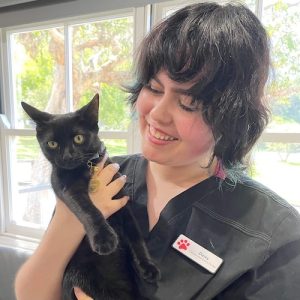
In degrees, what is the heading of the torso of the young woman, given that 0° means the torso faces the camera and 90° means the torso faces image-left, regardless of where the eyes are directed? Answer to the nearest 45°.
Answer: approximately 45°

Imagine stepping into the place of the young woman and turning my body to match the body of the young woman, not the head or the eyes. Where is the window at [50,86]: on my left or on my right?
on my right

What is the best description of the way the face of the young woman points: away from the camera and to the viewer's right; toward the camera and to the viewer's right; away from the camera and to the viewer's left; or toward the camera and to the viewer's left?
toward the camera and to the viewer's left

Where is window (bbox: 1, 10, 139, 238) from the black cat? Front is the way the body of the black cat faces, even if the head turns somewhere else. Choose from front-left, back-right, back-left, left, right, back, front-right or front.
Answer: back

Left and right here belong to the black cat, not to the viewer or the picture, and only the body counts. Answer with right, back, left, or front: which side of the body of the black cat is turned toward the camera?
front
